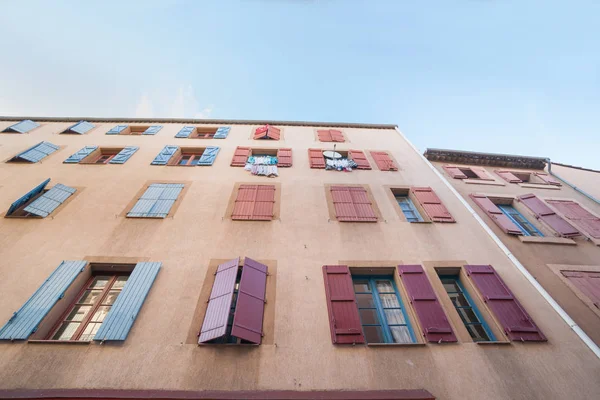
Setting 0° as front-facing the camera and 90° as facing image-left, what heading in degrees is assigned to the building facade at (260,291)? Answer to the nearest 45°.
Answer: approximately 0°
